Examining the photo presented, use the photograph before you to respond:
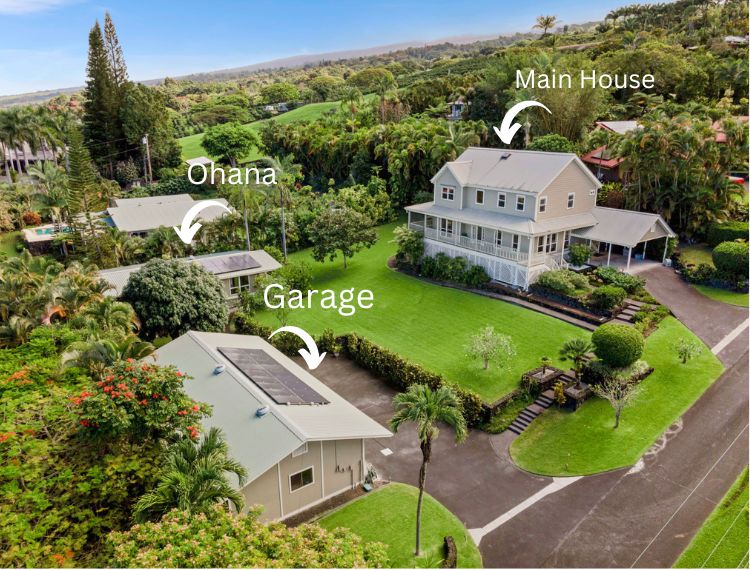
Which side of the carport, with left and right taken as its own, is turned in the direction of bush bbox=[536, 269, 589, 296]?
right

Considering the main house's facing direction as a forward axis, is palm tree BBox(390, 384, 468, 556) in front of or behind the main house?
in front

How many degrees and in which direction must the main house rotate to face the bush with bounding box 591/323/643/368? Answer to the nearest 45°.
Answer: approximately 45° to its left

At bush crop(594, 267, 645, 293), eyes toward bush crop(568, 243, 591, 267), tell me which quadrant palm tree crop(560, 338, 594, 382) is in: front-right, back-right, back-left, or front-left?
back-left

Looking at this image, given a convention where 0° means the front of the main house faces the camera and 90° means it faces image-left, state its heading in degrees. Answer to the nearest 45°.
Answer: approximately 45°

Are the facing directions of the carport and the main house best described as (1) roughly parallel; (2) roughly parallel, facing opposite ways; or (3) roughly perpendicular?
roughly perpendicular

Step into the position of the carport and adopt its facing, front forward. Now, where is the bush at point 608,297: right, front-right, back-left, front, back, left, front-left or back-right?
front-right

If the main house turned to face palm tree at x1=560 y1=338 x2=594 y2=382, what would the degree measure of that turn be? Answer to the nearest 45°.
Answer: approximately 45° to its left
